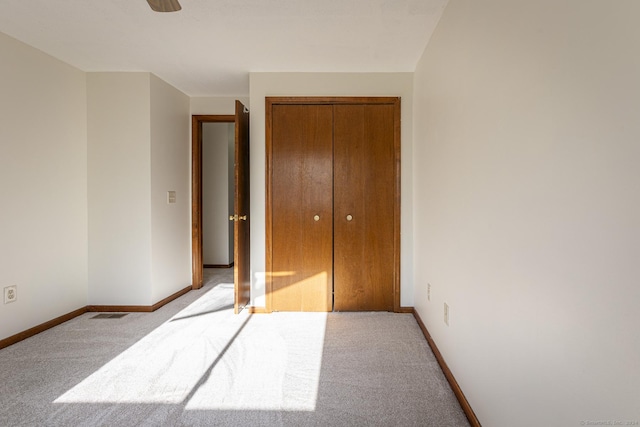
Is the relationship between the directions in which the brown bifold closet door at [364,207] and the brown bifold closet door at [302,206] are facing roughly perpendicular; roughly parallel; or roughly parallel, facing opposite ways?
roughly parallel

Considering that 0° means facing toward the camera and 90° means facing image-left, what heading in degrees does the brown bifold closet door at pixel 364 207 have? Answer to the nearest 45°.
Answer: approximately 0°

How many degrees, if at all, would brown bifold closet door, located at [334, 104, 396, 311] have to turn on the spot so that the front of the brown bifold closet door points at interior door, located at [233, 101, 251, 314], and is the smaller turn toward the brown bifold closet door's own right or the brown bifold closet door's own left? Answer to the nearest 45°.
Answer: approximately 90° to the brown bifold closet door's own right

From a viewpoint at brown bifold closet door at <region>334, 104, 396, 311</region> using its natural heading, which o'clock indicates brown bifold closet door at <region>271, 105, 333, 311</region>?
brown bifold closet door at <region>271, 105, 333, 311</region> is roughly at 3 o'clock from brown bifold closet door at <region>334, 104, 396, 311</region>.

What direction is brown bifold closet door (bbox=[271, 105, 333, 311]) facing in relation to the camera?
toward the camera

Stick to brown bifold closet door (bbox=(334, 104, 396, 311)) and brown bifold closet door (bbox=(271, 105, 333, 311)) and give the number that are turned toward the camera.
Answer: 2

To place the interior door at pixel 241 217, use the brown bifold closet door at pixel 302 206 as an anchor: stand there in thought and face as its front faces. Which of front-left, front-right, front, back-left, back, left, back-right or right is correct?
right

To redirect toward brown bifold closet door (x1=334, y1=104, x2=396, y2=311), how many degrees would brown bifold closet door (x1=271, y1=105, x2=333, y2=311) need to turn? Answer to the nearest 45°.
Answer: approximately 90° to its left
